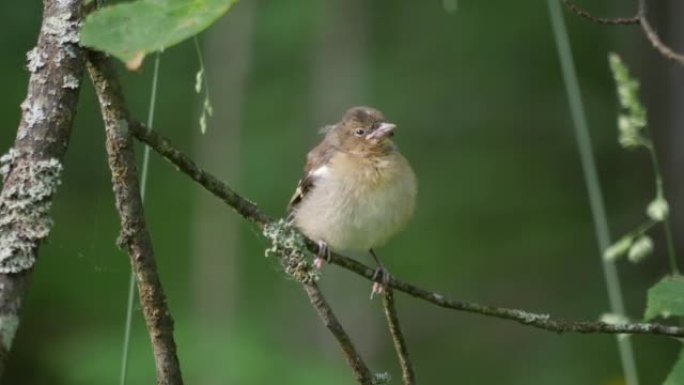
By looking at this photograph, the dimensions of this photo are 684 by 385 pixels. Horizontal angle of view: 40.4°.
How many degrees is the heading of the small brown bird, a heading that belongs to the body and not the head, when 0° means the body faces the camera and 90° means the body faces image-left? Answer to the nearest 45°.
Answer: approximately 315°

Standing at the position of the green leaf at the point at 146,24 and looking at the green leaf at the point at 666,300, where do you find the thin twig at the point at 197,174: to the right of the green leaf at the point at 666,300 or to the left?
left
